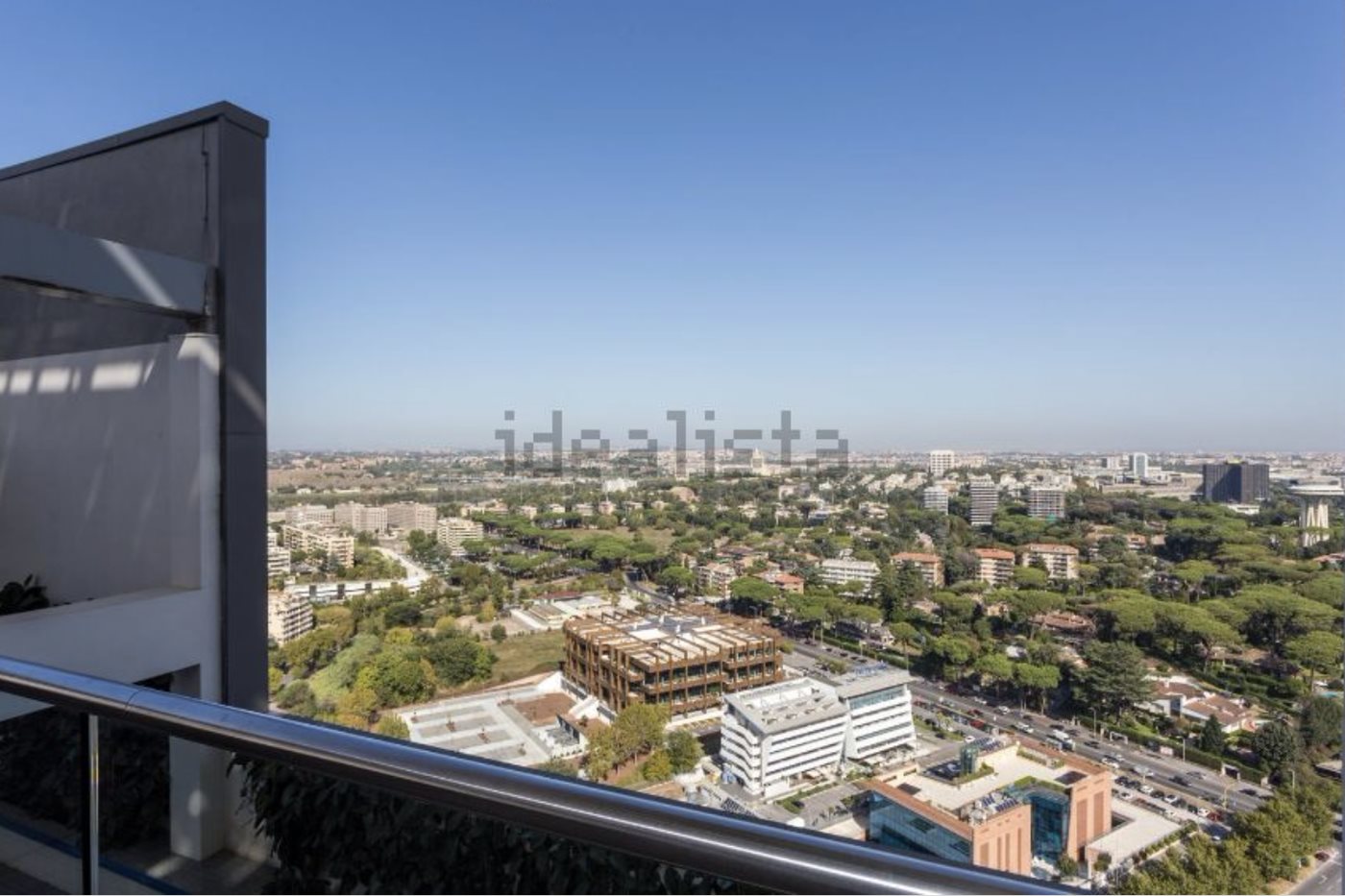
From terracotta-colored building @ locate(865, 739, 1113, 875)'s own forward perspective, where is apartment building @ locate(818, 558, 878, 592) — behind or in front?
behind

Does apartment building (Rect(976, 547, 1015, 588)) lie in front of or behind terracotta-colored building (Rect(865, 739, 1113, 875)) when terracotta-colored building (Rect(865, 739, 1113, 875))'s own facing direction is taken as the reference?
behind

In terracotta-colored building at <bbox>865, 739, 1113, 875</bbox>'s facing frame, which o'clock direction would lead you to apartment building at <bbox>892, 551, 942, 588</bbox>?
The apartment building is roughly at 7 o'clock from the terracotta-colored building.

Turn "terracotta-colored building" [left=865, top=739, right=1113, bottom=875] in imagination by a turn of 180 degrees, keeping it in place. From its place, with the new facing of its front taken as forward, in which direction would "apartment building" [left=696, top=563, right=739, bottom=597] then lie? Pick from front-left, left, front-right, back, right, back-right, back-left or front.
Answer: front

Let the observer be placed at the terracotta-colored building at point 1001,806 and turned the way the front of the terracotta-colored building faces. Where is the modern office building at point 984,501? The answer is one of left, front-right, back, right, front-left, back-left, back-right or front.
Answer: back-left

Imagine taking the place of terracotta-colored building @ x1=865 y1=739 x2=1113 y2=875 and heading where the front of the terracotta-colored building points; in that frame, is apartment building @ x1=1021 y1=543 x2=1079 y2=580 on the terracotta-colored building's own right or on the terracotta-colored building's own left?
on the terracotta-colored building's own left

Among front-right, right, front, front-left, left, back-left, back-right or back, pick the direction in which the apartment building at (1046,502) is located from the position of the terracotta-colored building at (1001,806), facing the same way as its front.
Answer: back-left
